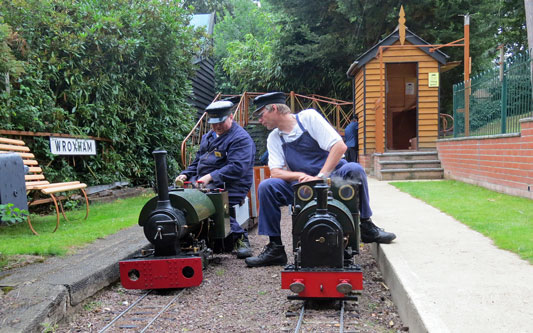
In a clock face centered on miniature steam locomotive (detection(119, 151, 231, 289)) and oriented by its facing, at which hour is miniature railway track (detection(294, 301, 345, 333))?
The miniature railway track is roughly at 9 o'clock from the miniature steam locomotive.

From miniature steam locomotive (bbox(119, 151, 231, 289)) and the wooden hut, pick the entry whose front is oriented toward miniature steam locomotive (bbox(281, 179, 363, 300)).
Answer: the wooden hut

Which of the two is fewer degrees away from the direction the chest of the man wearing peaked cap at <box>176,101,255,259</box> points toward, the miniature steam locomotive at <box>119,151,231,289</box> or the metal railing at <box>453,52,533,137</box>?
the miniature steam locomotive

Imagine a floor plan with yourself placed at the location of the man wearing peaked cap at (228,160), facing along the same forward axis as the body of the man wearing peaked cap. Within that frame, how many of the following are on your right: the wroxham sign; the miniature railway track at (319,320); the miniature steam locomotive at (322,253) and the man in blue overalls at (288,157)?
1

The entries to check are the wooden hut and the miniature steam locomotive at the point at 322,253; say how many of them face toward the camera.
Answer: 2

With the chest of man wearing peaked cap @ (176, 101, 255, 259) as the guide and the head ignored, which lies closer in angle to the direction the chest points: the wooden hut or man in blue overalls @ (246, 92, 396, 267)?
the man in blue overalls

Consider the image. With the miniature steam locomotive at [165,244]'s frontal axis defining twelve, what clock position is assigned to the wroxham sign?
The wroxham sign is roughly at 4 o'clock from the miniature steam locomotive.

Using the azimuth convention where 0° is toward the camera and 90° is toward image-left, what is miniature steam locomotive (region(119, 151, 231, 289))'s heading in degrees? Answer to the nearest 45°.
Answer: approximately 45°

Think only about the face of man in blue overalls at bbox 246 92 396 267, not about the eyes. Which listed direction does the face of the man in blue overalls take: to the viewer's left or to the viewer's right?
to the viewer's left

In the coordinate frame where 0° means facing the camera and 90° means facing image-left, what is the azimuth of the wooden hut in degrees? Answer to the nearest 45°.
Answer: approximately 0°

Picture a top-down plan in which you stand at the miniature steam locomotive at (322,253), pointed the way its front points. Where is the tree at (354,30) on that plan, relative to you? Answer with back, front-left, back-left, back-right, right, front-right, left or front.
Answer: back

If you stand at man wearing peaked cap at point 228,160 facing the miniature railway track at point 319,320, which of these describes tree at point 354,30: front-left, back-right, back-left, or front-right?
back-left
